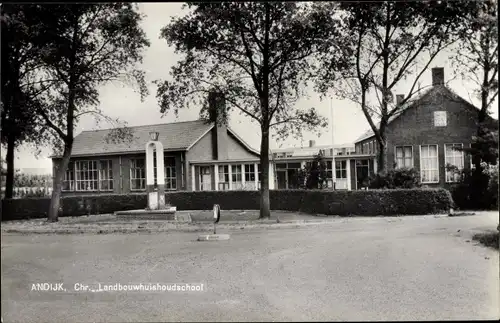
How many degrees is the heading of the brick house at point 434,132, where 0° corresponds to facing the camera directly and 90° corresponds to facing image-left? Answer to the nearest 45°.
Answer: approximately 0°

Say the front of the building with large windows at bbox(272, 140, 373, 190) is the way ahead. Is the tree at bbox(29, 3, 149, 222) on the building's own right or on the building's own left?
on the building's own right

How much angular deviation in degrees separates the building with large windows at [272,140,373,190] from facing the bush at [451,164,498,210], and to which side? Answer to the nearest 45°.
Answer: approximately 45° to its left

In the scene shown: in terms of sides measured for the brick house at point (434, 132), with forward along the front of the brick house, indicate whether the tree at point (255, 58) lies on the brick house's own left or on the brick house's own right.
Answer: on the brick house's own right

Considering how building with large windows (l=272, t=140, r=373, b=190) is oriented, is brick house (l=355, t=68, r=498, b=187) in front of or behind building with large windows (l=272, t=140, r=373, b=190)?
in front

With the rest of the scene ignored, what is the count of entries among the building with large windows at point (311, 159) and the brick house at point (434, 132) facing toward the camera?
2

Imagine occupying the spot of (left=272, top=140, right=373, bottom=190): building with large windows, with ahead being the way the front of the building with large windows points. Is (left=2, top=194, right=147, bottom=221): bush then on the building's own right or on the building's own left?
on the building's own right

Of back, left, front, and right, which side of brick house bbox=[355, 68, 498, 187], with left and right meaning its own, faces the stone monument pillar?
right

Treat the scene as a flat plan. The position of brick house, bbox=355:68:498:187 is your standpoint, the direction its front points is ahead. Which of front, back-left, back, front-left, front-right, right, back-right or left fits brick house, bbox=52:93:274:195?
right

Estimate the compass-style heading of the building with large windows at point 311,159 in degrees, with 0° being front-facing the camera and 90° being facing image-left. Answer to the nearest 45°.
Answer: approximately 0°
